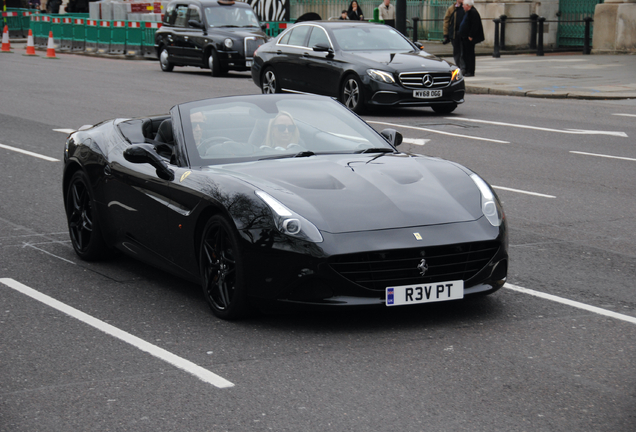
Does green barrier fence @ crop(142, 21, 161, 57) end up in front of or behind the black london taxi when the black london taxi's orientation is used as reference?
behind

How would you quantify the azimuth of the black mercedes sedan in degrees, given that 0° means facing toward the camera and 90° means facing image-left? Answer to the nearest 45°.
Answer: approximately 315°

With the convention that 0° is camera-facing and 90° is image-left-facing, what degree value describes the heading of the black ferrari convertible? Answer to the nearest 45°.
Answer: approximately 315°

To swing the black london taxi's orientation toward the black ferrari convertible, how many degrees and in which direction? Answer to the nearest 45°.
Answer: approximately 45° to its right

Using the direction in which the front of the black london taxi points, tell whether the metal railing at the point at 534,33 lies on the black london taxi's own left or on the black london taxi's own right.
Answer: on the black london taxi's own left

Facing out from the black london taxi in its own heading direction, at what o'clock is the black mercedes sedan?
The black mercedes sedan is roughly at 1 o'clock from the black london taxi.

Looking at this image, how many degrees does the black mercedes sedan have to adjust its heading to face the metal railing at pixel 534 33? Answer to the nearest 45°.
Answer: approximately 135° to its left

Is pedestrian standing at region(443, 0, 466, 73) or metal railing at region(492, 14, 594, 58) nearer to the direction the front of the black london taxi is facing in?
the pedestrian standing

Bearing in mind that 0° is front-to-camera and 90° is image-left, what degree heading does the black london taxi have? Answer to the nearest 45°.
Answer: approximately 315°
